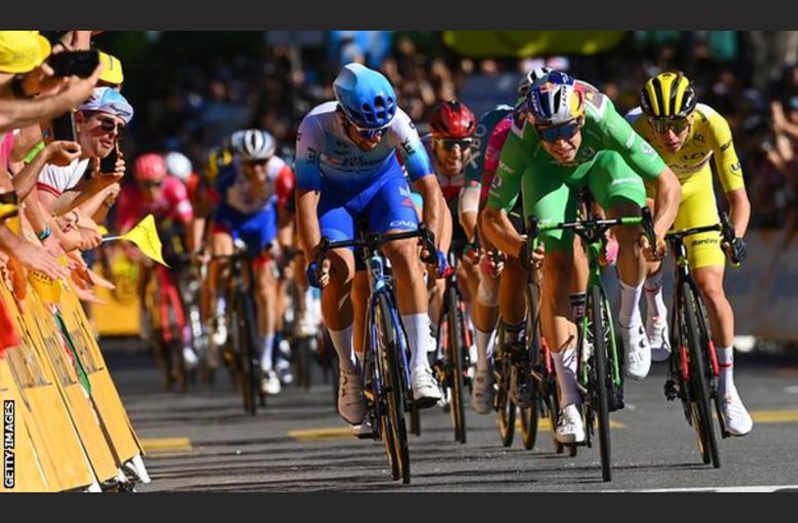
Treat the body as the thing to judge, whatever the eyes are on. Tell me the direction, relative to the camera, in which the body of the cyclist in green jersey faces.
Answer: toward the camera

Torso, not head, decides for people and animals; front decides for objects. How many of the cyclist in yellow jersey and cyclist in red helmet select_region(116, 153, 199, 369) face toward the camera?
2

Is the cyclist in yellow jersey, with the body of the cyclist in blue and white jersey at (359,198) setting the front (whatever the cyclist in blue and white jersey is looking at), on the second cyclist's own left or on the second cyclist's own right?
on the second cyclist's own left

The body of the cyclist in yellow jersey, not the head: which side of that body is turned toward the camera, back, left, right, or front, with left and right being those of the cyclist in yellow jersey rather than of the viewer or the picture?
front

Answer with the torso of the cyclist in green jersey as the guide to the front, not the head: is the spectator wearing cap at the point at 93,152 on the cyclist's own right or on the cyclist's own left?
on the cyclist's own right

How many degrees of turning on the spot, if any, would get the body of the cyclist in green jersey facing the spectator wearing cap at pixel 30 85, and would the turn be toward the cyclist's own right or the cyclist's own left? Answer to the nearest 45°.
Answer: approximately 45° to the cyclist's own right
